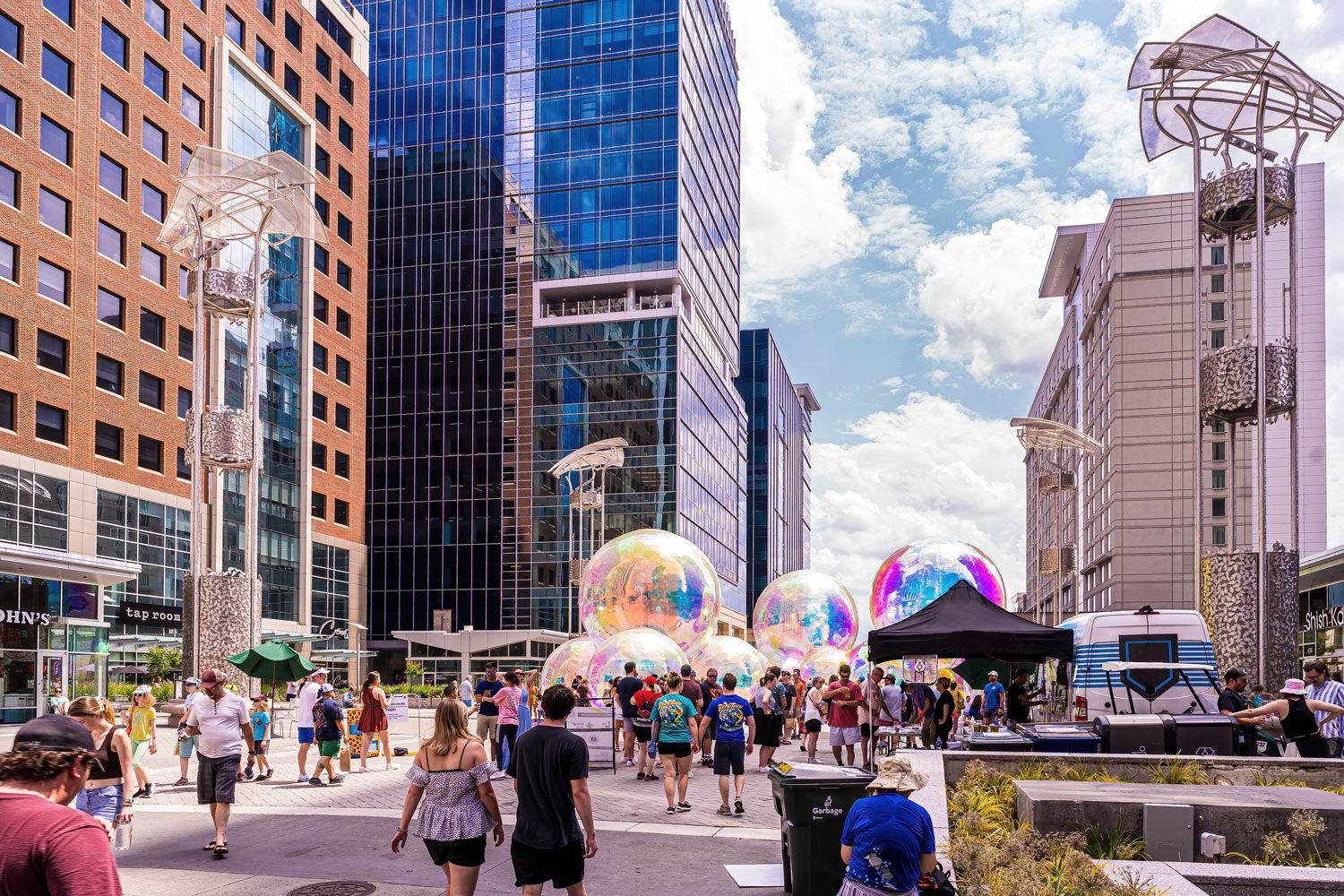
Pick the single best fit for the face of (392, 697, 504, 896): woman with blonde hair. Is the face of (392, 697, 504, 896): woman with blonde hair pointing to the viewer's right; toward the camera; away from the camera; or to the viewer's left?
away from the camera

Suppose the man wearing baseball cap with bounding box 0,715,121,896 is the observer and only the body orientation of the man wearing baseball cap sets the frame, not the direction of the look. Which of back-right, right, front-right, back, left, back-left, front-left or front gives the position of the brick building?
front-left

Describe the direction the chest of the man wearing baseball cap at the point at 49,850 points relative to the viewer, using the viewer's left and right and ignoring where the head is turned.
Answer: facing away from the viewer and to the right of the viewer

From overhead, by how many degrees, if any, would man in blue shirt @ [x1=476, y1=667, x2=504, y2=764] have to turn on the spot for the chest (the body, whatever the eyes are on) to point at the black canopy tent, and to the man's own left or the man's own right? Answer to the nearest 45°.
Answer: approximately 45° to the man's own left

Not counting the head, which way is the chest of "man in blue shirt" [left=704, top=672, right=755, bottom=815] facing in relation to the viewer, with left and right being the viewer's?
facing away from the viewer

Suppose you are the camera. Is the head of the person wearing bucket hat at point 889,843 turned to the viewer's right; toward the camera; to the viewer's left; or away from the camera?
away from the camera

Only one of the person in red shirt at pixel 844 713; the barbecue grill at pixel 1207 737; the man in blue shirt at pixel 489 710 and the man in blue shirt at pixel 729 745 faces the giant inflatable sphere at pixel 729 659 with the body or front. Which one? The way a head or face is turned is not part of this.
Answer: the man in blue shirt at pixel 729 745
